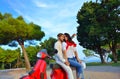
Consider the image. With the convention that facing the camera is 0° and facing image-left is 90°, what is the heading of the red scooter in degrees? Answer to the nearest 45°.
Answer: approximately 45°
